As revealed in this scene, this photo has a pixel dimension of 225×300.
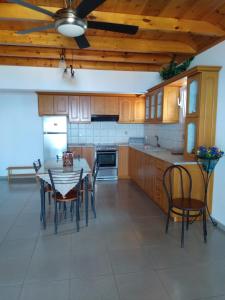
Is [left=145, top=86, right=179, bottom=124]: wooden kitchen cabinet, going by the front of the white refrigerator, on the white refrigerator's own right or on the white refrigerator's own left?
on the white refrigerator's own left

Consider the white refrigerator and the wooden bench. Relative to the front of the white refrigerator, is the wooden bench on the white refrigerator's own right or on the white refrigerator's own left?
on the white refrigerator's own right

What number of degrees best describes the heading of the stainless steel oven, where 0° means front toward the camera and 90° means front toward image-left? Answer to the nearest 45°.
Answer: approximately 0°

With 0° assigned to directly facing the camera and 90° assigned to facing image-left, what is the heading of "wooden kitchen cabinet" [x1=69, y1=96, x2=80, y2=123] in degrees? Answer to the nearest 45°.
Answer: approximately 0°

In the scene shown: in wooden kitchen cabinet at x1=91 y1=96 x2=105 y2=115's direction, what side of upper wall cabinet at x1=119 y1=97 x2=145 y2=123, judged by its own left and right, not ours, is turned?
right

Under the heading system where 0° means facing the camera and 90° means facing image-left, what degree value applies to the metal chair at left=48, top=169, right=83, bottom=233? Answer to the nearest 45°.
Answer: approximately 180°

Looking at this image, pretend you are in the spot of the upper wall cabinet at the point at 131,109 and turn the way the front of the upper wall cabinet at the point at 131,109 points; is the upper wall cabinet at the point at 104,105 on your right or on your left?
on your right

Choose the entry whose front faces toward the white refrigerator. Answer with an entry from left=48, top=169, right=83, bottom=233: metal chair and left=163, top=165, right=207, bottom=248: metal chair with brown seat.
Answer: left=48, top=169, right=83, bottom=233: metal chair
